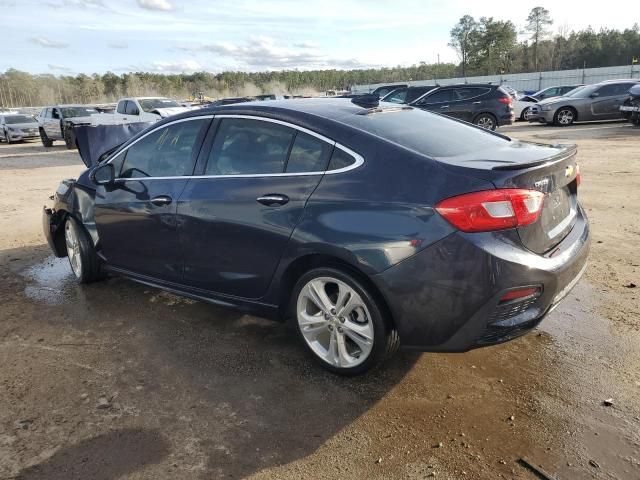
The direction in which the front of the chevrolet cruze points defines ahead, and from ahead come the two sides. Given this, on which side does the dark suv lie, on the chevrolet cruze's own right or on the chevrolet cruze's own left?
on the chevrolet cruze's own right

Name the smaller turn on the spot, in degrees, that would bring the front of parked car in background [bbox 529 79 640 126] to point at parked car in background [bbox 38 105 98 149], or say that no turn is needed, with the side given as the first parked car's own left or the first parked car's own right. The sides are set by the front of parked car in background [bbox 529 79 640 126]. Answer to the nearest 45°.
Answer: approximately 45° to the first parked car's own right

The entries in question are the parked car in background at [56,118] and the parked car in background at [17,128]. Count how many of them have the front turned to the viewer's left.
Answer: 0

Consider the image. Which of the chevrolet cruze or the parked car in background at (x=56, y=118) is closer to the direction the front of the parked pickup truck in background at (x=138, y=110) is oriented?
the chevrolet cruze

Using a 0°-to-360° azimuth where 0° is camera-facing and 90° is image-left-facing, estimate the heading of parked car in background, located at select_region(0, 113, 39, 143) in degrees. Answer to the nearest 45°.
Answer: approximately 315°
